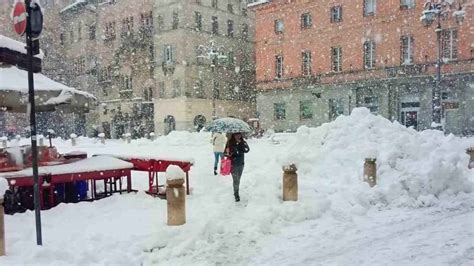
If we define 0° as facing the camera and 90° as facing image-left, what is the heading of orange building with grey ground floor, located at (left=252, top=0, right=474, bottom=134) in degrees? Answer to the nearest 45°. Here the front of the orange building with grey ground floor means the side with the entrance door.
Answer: approximately 45°

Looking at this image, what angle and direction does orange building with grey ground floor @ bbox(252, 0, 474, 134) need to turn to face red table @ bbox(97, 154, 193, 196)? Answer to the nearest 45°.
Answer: approximately 45° to its left

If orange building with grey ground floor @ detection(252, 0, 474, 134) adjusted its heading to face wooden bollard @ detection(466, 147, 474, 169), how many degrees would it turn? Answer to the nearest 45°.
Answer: approximately 45° to its left

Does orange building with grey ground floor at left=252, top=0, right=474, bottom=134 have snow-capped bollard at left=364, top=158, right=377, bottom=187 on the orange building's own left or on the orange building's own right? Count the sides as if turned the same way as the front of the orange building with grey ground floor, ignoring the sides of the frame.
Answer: on the orange building's own left

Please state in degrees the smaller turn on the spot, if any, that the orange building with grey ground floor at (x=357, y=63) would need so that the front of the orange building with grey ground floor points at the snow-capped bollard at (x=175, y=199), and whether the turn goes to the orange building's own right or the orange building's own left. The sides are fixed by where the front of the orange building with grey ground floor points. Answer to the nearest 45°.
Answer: approximately 45° to the orange building's own left
